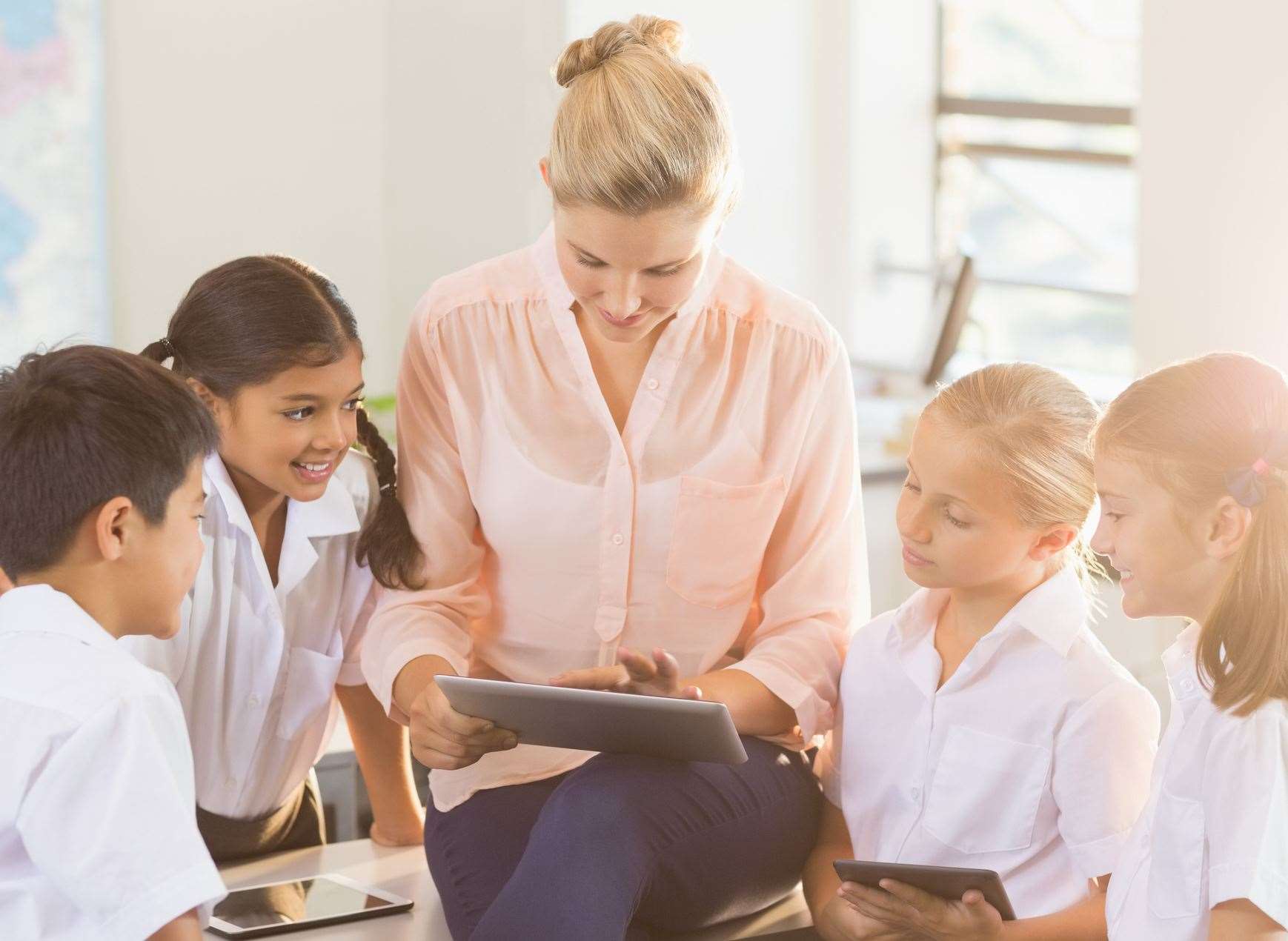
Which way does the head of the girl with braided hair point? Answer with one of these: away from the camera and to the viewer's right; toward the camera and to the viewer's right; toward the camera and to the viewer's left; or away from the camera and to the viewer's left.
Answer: toward the camera and to the viewer's right

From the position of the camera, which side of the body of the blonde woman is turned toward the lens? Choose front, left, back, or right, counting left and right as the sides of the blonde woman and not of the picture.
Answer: front

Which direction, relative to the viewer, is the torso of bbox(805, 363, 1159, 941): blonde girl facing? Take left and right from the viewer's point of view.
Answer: facing the viewer and to the left of the viewer

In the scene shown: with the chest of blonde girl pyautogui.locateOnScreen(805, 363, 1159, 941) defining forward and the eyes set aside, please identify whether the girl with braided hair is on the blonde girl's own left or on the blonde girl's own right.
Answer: on the blonde girl's own right

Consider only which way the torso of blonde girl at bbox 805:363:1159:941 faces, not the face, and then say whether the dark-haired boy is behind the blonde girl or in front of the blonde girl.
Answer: in front

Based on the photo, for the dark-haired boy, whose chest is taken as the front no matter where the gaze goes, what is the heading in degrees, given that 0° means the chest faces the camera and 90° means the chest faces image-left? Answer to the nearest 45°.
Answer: approximately 225°

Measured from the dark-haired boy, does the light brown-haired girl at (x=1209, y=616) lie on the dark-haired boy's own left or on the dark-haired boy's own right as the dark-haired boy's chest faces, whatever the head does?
on the dark-haired boy's own right

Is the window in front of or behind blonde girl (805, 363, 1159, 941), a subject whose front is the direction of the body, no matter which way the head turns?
behind

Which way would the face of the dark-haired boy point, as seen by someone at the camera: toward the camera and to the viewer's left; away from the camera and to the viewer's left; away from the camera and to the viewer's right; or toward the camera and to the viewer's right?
away from the camera and to the viewer's right

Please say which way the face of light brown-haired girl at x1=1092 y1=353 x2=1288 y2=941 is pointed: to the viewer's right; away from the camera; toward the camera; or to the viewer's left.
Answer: to the viewer's left
